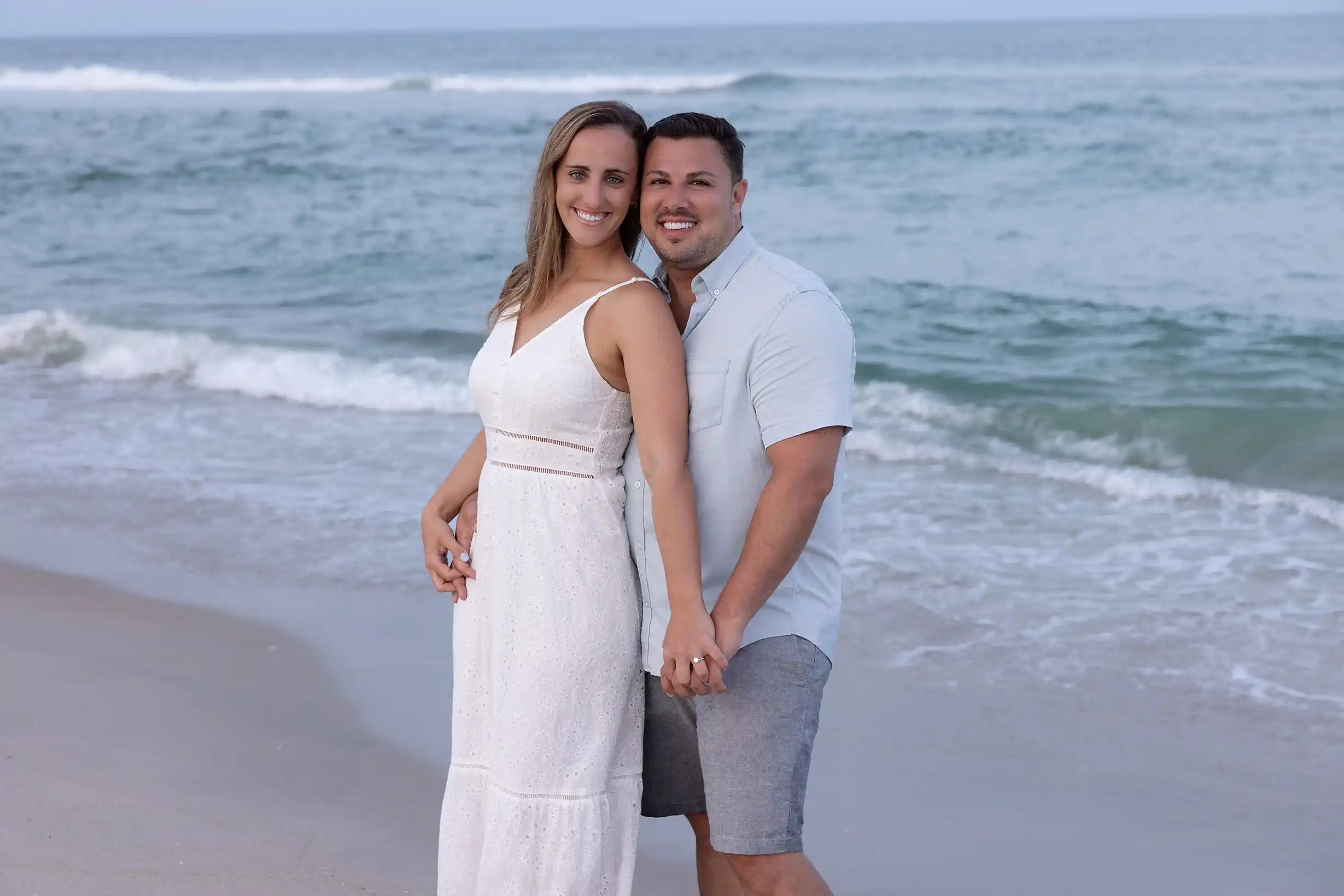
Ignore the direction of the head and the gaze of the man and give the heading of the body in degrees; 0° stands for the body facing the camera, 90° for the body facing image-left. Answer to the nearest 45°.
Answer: approximately 45°
